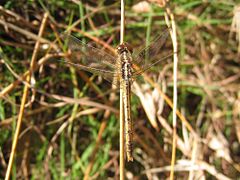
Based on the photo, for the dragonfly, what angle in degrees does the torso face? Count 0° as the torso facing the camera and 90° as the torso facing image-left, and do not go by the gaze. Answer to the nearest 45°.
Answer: approximately 180°
